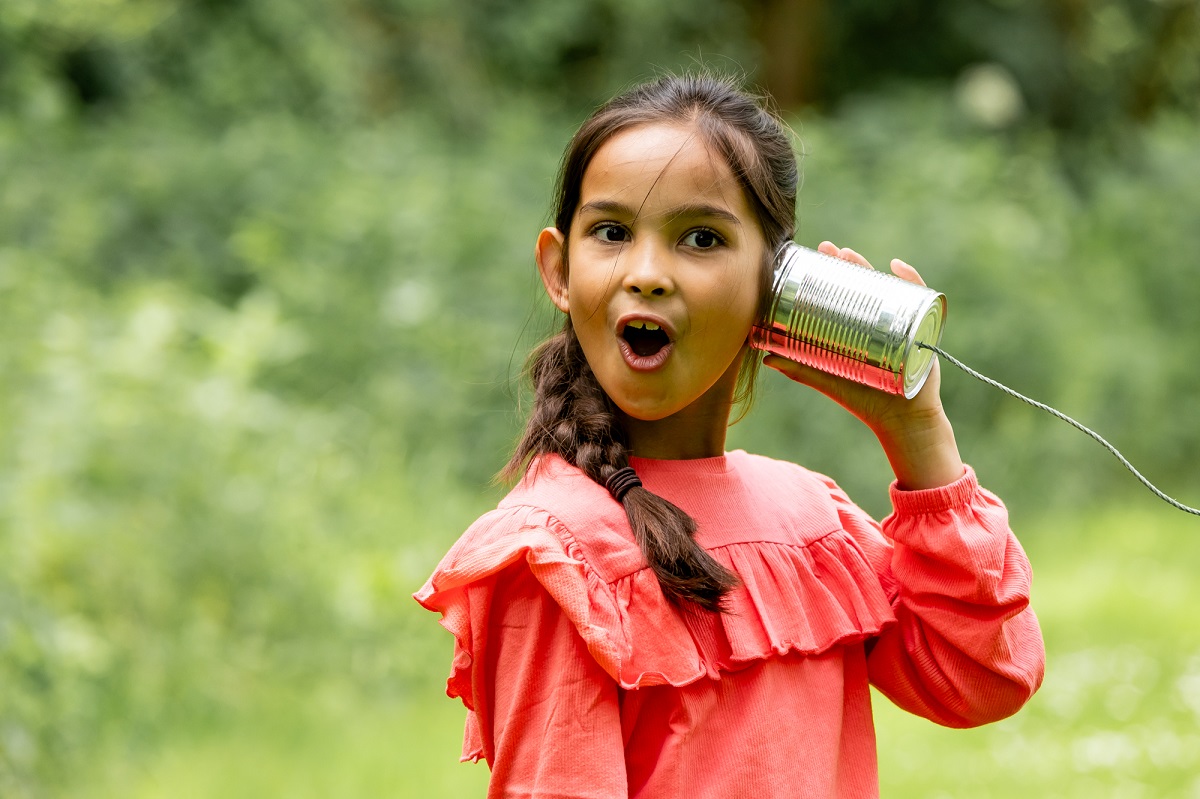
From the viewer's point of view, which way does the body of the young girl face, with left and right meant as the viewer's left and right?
facing the viewer and to the right of the viewer

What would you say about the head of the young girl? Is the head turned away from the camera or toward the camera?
toward the camera
